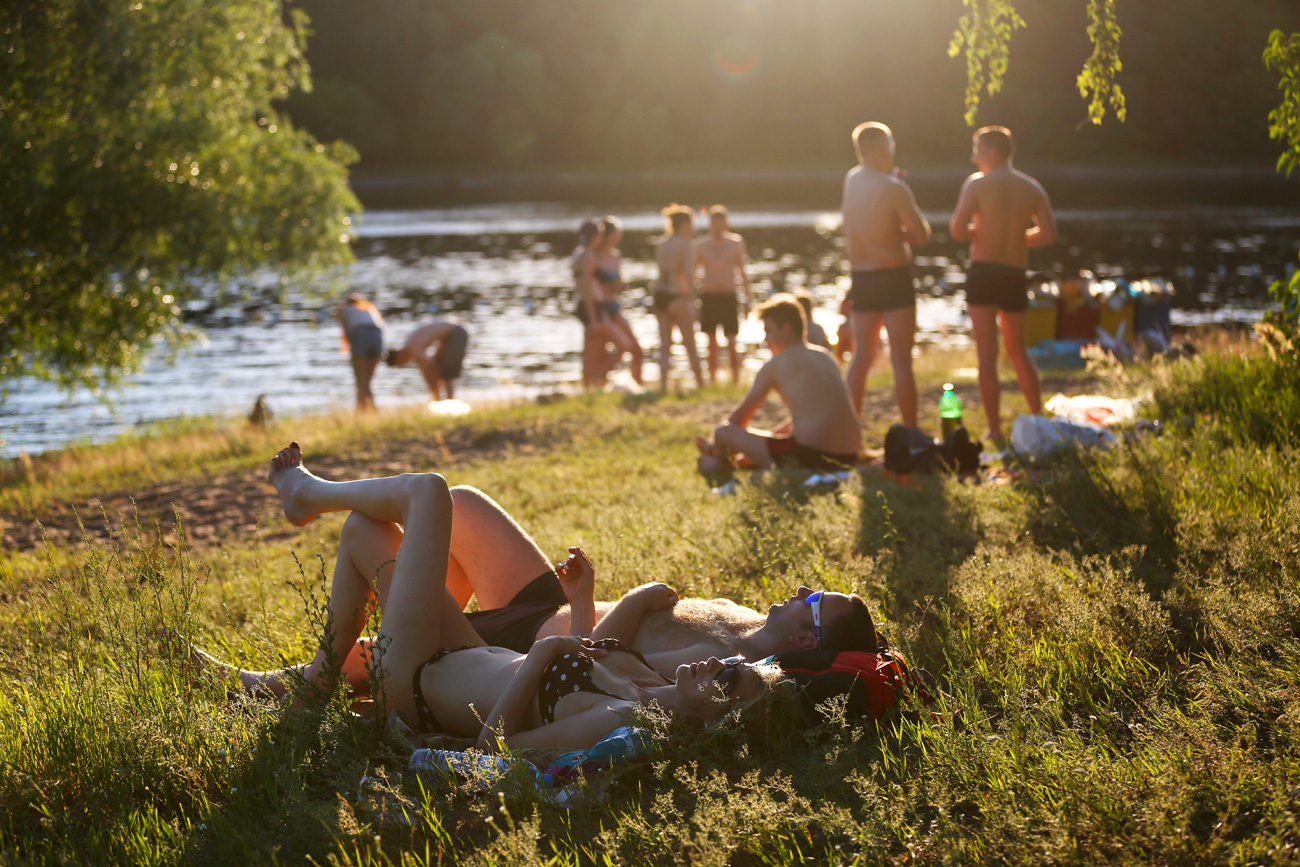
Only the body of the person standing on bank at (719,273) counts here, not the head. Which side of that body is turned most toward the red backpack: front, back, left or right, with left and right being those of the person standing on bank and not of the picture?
front

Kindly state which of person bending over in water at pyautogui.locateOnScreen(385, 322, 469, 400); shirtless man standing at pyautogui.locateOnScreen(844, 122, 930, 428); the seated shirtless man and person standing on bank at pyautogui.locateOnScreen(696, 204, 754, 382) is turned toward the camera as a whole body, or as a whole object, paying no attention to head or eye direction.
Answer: the person standing on bank

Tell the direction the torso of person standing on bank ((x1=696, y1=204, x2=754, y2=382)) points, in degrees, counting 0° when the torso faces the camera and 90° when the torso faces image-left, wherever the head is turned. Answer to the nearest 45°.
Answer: approximately 0°

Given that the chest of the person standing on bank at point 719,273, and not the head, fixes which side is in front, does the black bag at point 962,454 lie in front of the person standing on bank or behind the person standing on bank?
in front

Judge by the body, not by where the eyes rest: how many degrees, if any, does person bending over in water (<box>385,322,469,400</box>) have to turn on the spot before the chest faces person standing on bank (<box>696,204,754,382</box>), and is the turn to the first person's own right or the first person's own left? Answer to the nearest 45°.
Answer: approximately 135° to the first person's own left

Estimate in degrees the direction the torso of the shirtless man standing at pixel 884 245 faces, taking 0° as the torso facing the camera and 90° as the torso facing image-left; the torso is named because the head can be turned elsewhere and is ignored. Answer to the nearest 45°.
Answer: approximately 225°

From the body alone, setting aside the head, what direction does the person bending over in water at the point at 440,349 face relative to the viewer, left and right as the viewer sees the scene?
facing to the left of the viewer

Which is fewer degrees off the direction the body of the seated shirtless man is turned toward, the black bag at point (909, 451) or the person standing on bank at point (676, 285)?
the person standing on bank

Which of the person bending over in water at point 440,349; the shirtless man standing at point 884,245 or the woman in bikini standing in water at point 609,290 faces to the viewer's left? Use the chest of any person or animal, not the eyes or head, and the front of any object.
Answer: the person bending over in water

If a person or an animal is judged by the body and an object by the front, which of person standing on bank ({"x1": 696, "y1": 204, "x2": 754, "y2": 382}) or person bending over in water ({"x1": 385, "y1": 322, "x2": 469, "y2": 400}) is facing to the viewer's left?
the person bending over in water

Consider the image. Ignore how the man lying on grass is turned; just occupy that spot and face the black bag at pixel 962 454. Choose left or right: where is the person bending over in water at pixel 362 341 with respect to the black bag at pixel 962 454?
left
